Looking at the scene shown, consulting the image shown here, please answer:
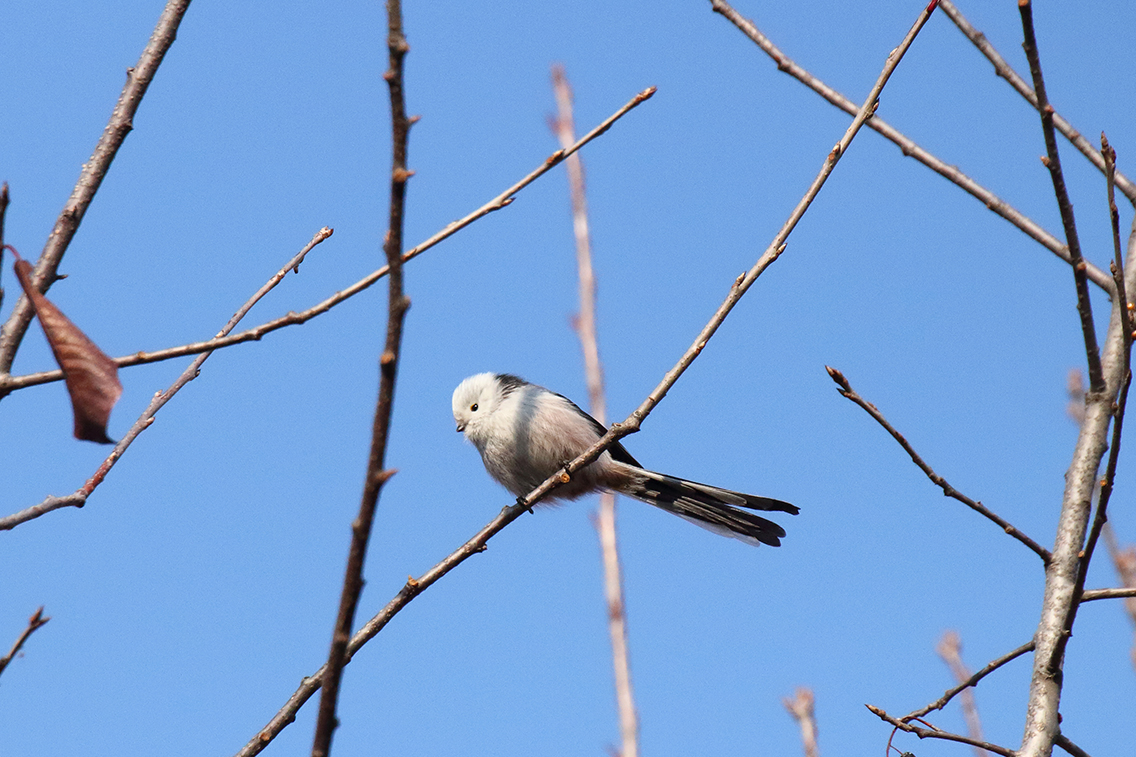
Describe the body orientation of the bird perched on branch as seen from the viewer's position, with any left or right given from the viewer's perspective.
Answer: facing to the left of the viewer

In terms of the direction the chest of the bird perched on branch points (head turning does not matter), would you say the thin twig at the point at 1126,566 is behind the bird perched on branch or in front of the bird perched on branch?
behind

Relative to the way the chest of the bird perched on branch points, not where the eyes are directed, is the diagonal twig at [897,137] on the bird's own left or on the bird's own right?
on the bird's own left

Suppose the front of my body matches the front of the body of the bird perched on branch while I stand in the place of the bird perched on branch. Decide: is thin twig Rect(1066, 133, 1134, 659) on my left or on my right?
on my left

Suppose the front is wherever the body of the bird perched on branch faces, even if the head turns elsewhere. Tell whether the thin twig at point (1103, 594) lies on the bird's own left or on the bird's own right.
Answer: on the bird's own left
